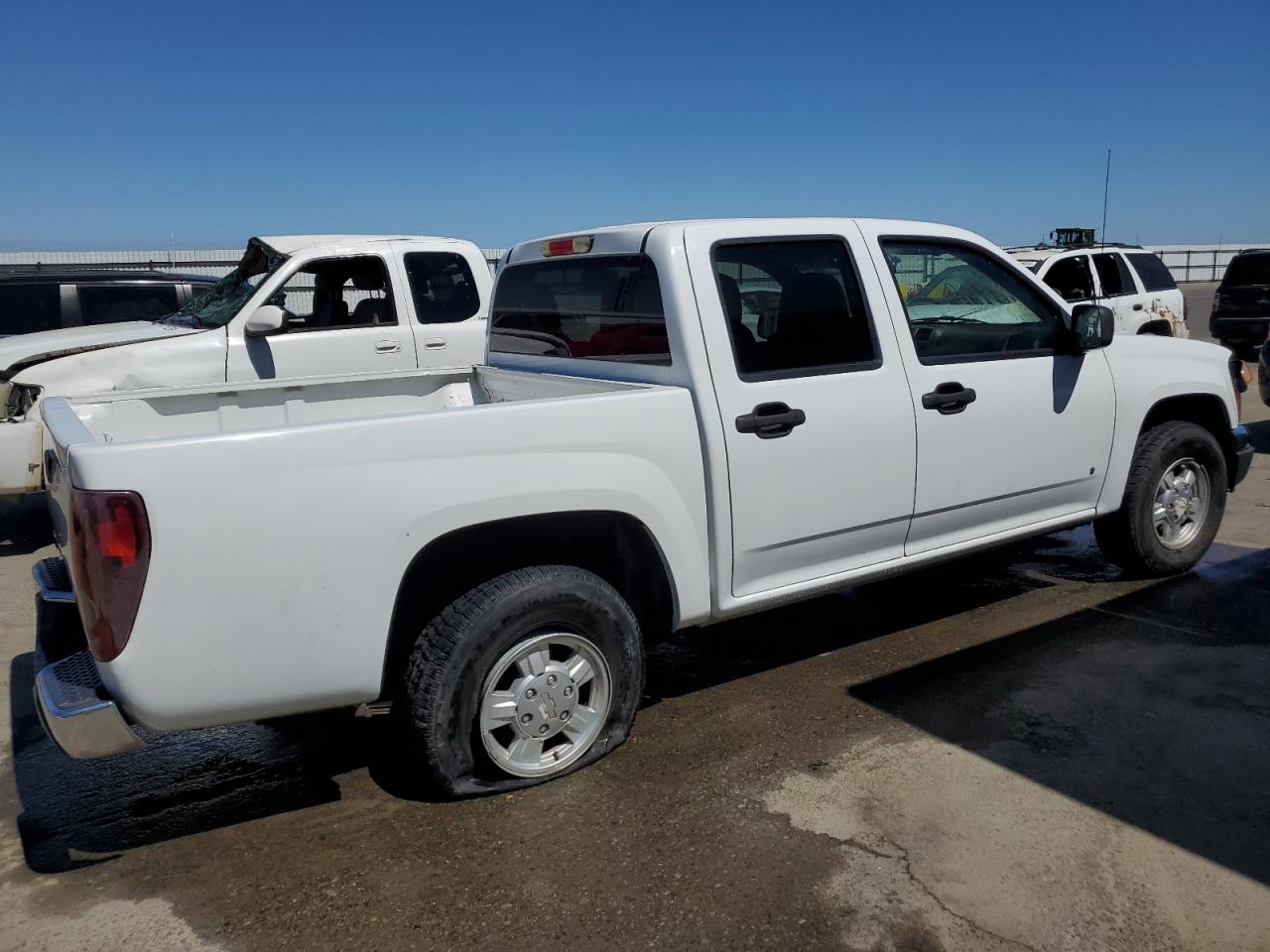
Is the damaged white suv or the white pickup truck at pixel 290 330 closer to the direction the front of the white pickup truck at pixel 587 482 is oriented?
the damaged white suv

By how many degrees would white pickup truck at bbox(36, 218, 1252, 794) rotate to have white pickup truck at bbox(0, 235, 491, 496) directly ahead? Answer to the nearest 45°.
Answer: approximately 90° to its left

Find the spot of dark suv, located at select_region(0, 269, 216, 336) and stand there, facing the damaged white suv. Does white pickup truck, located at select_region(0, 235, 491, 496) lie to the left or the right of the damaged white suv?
right

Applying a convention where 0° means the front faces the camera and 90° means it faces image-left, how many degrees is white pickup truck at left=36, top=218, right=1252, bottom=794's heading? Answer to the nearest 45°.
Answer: approximately 225°

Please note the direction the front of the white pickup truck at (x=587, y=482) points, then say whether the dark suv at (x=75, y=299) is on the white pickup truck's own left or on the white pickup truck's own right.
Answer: on the white pickup truck's own left
